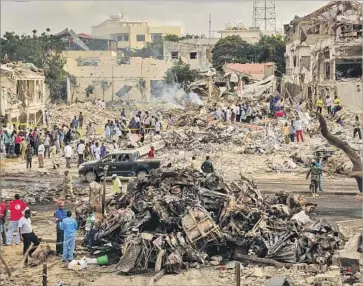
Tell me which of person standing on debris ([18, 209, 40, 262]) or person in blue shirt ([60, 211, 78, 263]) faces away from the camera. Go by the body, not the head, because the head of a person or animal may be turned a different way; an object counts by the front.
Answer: the person in blue shirt

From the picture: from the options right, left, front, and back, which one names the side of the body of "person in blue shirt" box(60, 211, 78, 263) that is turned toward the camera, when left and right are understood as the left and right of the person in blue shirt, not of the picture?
back

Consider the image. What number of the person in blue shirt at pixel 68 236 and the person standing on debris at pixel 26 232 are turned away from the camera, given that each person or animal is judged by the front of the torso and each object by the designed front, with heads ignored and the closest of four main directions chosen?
1

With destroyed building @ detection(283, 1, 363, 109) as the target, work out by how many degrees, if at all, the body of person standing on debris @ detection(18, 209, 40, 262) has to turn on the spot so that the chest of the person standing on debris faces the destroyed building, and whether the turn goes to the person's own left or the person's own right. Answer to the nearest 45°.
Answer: approximately 90° to the person's own left
